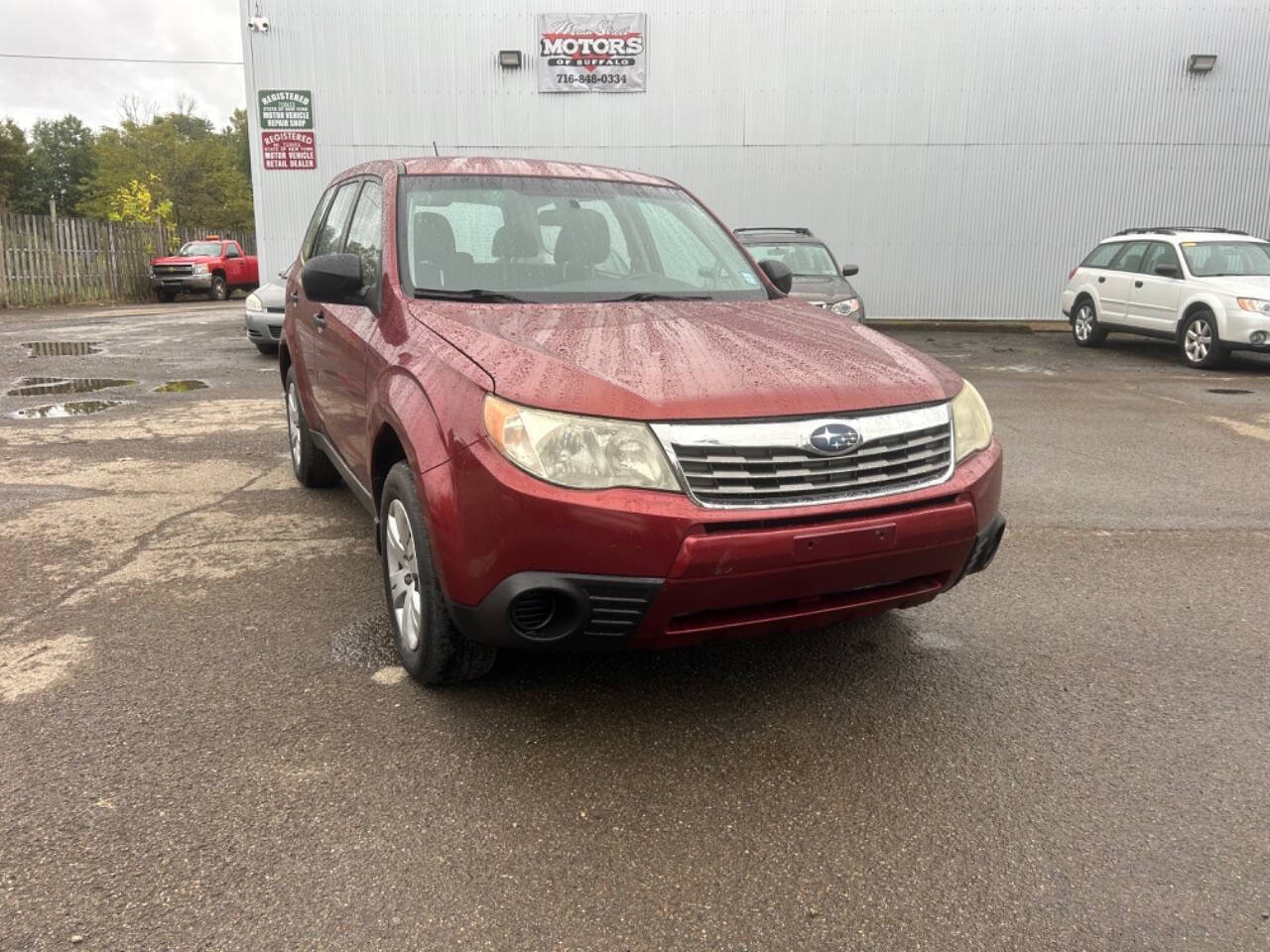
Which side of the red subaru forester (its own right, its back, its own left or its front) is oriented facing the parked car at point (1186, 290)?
left

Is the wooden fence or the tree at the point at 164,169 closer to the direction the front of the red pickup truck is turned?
the wooden fence

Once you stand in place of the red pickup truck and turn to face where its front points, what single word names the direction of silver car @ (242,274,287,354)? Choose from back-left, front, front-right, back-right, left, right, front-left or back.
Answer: front-left

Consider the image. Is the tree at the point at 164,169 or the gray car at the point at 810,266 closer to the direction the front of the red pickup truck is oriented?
the gray car

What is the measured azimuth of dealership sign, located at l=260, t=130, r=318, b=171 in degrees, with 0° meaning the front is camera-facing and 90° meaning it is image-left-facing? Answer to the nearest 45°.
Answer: approximately 0°

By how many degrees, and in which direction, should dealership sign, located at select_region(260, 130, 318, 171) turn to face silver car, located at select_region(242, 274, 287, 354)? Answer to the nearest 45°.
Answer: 0° — it already faces it

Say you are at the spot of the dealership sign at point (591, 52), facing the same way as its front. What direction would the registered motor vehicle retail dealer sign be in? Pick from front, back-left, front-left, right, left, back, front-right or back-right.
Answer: right

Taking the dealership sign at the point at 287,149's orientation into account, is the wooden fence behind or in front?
behind

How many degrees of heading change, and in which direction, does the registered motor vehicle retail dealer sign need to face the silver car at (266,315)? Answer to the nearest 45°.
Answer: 0° — it already faces it

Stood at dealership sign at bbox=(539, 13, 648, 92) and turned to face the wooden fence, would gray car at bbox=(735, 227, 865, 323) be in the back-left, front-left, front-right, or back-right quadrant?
back-left

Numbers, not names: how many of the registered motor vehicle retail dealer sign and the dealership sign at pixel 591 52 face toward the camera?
2

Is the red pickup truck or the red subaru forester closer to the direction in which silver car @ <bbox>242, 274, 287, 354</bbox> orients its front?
the red subaru forester

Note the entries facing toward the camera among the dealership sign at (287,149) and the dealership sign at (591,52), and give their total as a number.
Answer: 2

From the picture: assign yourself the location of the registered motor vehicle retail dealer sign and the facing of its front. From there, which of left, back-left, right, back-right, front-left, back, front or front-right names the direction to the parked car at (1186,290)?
front-left

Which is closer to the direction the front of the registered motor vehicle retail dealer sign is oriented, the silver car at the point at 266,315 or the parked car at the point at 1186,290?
the silver car

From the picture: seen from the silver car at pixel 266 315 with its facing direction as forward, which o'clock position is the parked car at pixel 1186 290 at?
The parked car is roughly at 8 o'clock from the silver car.

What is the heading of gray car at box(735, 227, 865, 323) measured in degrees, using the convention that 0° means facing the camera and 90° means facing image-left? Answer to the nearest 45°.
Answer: approximately 315°
